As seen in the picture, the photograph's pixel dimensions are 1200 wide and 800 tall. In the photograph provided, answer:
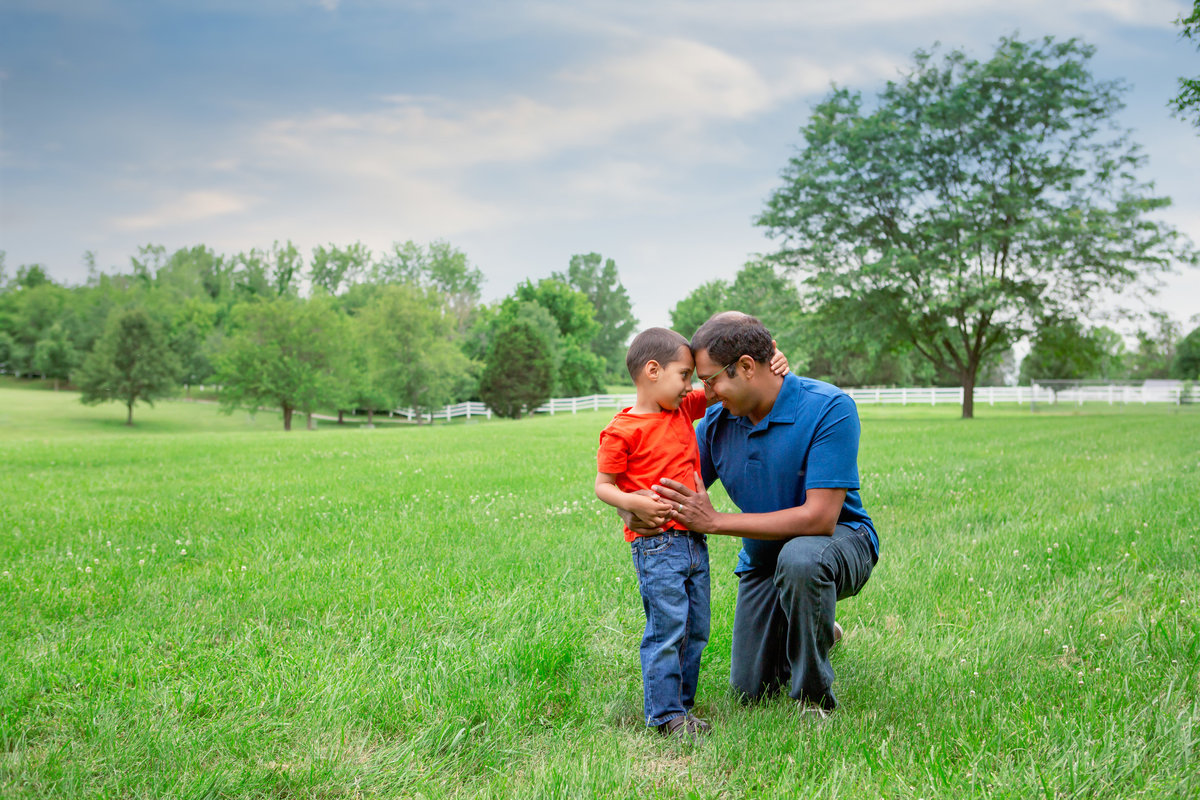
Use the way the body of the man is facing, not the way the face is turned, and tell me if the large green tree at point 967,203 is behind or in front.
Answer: behind

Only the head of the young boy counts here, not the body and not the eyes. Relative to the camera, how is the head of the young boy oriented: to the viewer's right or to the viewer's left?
to the viewer's right

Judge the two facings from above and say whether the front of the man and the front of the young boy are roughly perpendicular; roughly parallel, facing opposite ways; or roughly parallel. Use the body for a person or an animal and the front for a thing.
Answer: roughly perpendicular

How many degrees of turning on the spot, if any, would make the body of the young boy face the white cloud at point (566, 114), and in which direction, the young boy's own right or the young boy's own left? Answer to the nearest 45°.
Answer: approximately 135° to the young boy's own left

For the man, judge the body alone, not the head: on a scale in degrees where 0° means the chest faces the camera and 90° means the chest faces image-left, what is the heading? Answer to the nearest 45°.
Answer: approximately 45°

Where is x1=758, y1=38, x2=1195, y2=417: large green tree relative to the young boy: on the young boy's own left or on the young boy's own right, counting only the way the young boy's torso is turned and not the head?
on the young boy's own left

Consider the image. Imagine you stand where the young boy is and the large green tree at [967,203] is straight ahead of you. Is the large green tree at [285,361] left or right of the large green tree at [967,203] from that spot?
left

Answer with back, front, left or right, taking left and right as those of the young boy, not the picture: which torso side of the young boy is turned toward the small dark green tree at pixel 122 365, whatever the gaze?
back

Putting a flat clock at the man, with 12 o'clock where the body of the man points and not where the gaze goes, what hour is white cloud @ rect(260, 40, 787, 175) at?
The white cloud is roughly at 4 o'clock from the man.

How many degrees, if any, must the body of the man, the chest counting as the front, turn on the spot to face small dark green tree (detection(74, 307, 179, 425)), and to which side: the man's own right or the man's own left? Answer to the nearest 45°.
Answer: approximately 90° to the man's own right
